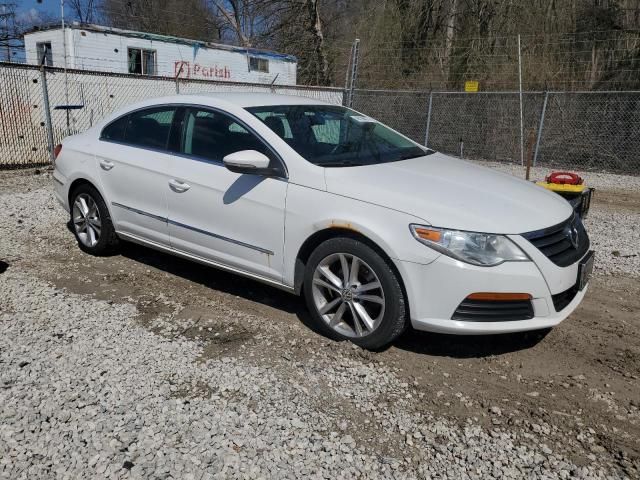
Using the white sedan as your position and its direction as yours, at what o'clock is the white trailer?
The white trailer is roughly at 7 o'clock from the white sedan.

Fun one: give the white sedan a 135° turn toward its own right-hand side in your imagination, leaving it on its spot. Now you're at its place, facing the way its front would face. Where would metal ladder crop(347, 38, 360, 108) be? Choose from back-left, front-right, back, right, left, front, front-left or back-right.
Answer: right

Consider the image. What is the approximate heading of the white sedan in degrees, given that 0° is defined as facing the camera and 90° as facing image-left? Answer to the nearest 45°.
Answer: approximately 315°
